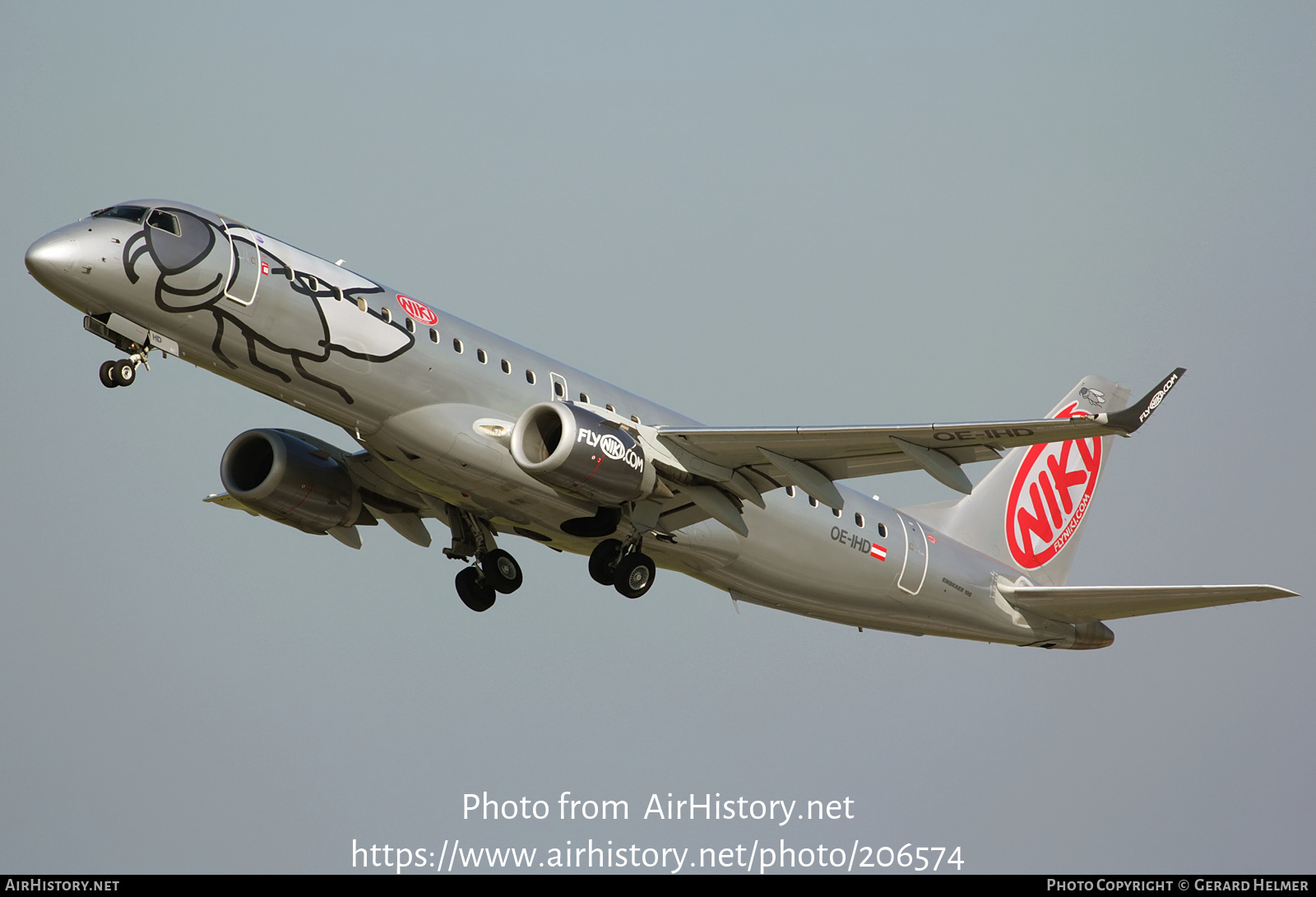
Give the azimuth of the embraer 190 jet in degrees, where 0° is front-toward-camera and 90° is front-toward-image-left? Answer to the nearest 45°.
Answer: approximately 45°
